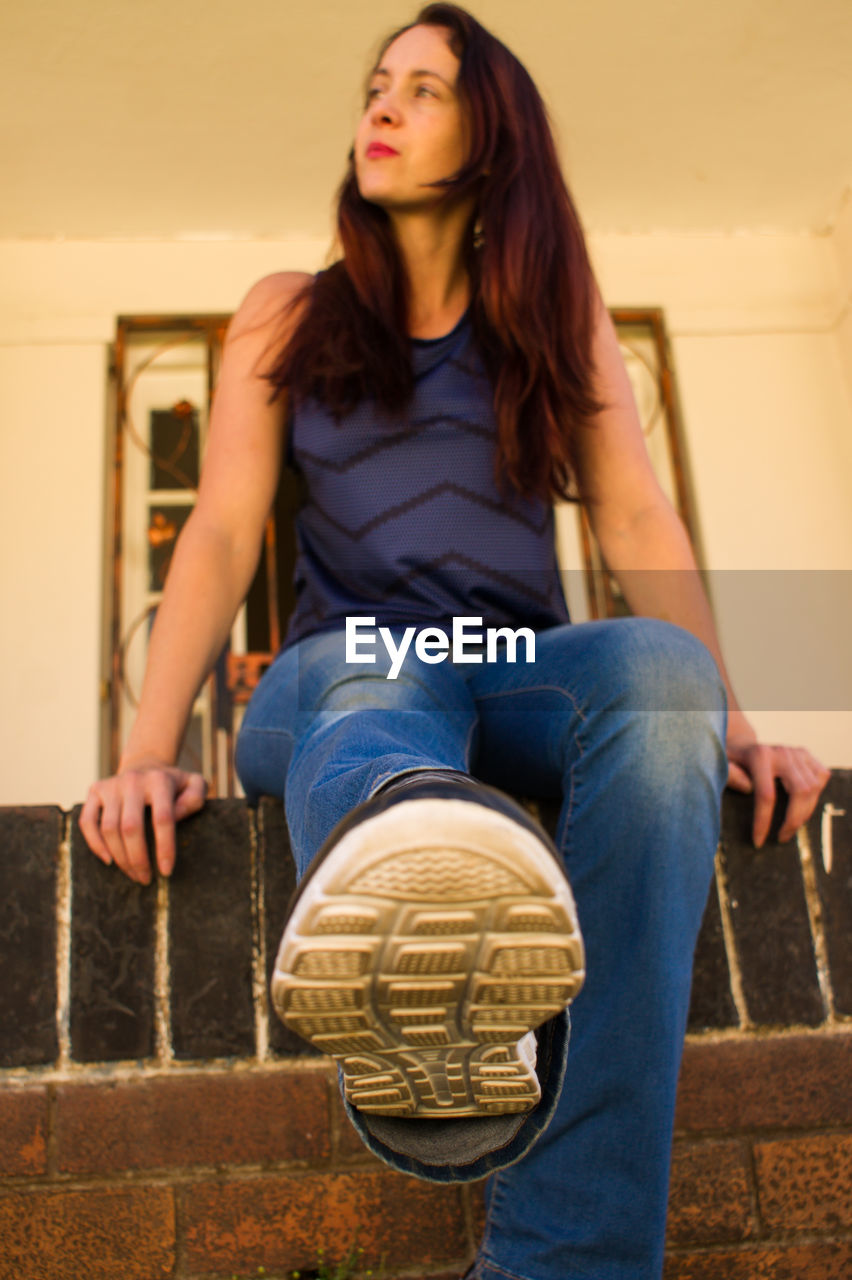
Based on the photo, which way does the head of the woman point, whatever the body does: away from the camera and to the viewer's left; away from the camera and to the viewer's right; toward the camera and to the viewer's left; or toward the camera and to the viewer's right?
toward the camera and to the viewer's left

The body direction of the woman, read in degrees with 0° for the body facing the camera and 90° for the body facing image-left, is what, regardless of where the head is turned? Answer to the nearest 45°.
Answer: approximately 0°
